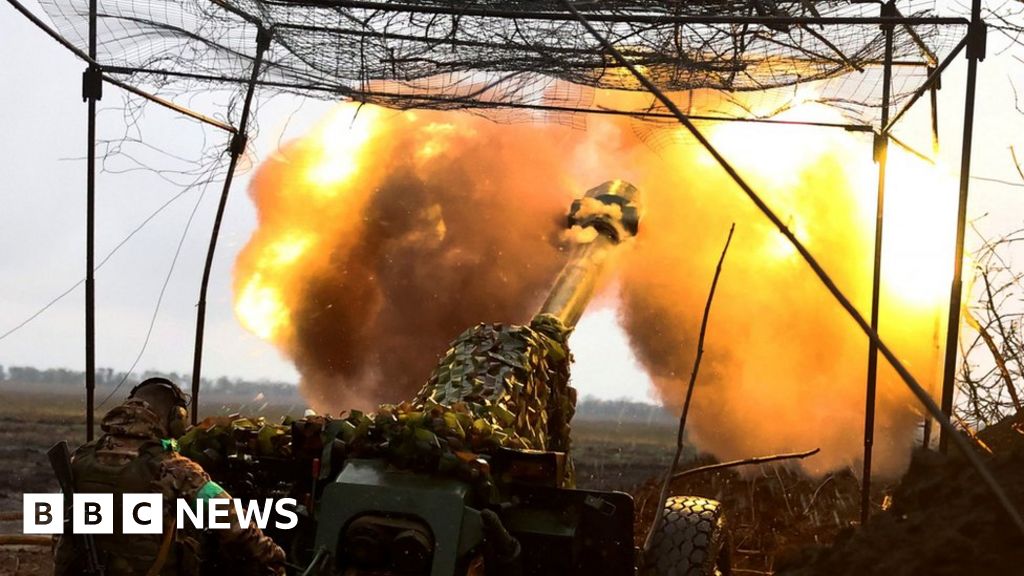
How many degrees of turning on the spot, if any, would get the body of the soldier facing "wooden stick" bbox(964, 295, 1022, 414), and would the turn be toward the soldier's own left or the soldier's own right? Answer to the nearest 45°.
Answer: approximately 45° to the soldier's own right

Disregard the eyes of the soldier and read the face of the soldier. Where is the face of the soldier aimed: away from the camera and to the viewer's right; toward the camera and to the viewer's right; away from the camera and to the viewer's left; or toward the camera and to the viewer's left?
away from the camera and to the viewer's right

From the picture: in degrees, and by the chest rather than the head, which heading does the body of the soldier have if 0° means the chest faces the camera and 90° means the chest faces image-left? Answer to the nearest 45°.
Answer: approximately 225°

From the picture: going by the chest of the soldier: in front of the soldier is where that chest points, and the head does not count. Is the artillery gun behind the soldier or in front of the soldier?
in front
